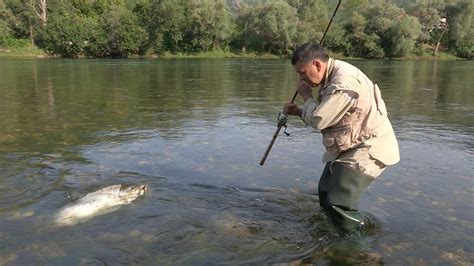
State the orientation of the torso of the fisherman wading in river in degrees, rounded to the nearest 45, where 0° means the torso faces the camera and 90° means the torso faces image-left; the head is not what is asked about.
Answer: approximately 90°
